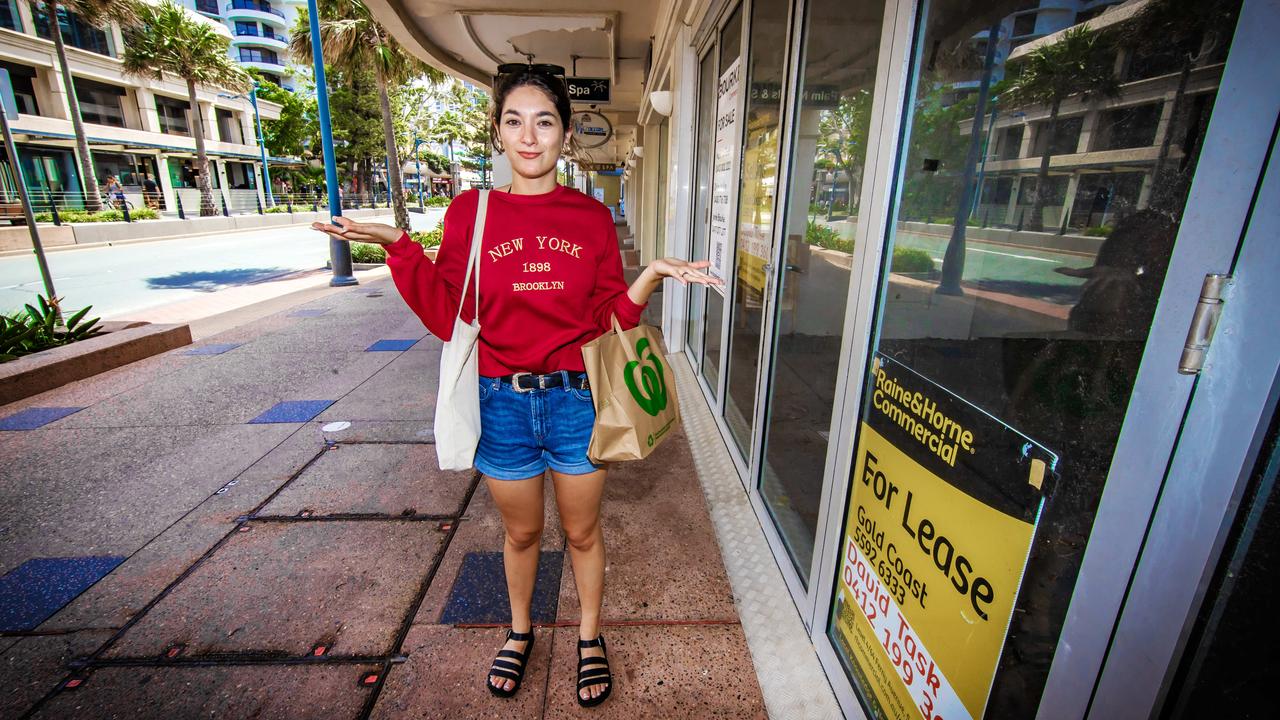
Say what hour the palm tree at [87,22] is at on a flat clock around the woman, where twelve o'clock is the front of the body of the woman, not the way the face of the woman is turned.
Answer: The palm tree is roughly at 5 o'clock from the woman.

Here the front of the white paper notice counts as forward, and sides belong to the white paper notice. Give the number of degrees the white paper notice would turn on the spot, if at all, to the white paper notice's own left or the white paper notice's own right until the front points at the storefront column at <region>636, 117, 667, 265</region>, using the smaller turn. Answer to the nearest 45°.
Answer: approximately 90° to the white paper notice's own right

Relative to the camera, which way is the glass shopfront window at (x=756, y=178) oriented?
to the viewer's left

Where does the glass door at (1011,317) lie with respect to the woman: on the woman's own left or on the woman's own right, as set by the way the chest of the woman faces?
on the woman's own left

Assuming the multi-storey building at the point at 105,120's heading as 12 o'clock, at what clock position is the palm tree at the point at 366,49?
The palm tree is roughly at 1 o'clock from the multi-storey building.

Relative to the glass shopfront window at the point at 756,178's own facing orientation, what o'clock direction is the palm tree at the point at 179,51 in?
The palm tree is roughly at 1 o'clock from the glass shopfront window.

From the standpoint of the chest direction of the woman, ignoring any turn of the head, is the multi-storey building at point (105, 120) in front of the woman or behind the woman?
behind

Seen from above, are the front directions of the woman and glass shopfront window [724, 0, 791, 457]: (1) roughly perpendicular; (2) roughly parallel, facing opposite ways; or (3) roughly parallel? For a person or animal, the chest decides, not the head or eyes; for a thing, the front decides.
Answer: roughly perpendicular

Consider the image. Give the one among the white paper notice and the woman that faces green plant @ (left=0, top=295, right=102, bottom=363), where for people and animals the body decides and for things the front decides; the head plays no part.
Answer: the white paper notice

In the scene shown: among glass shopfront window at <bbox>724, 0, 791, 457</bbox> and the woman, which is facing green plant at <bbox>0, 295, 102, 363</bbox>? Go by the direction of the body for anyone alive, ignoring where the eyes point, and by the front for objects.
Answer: the glass shopfront window

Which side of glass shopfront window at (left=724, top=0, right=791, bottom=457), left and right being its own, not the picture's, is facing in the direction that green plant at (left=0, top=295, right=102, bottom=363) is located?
front

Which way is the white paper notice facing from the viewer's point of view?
to the viewer's left

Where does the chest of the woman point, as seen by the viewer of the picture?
toward the camera

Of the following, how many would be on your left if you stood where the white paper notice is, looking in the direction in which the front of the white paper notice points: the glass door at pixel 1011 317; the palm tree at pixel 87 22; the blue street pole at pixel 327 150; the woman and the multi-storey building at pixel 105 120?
2

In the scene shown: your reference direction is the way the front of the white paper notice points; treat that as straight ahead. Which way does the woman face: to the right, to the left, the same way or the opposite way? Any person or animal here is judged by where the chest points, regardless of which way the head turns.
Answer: to the left
